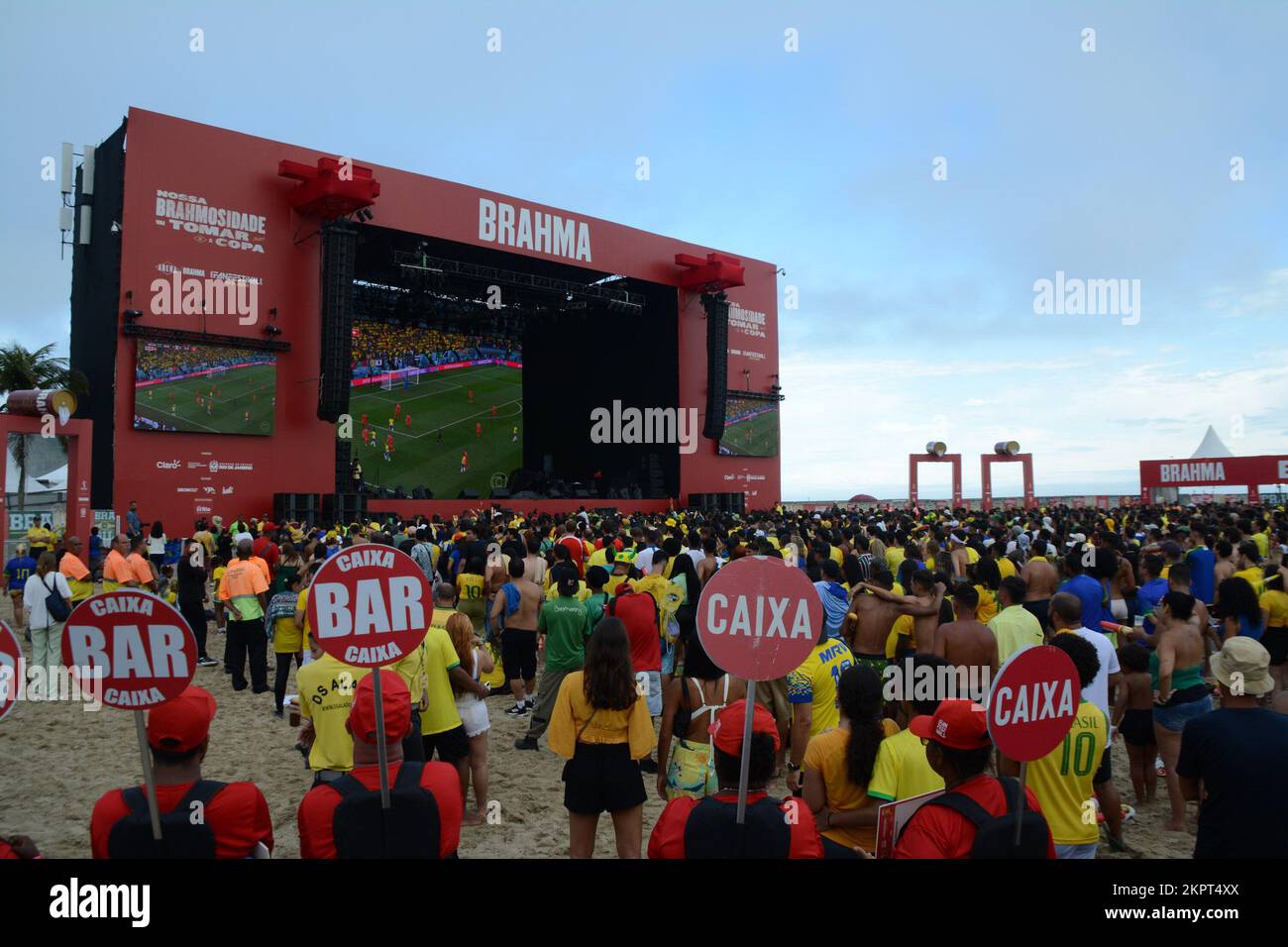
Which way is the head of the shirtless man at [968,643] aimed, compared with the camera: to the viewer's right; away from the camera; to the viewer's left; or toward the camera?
away from the camera

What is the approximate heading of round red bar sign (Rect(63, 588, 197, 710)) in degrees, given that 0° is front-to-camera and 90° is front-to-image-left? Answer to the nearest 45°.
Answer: approximately 0°

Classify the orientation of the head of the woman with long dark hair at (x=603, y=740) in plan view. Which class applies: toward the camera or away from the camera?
away from the camera

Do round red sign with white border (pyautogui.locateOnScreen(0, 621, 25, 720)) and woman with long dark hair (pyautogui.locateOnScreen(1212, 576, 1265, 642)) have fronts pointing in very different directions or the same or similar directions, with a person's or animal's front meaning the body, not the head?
very different directions

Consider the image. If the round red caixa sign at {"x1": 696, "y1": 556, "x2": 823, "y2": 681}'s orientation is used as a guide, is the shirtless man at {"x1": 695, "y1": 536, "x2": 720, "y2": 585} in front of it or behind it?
behind

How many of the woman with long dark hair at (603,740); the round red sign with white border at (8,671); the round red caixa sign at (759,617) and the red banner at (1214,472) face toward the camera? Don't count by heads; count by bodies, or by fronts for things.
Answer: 3

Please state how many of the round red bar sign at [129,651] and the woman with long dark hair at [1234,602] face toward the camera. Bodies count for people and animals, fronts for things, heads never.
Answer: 1

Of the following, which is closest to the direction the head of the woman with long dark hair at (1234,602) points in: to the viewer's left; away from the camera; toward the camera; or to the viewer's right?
away from the camera
